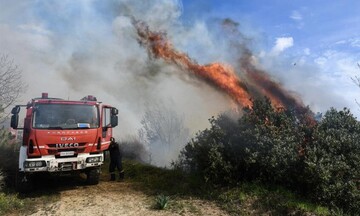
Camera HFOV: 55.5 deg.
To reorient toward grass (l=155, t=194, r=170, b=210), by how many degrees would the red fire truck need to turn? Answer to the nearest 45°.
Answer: approximately 45° to its left

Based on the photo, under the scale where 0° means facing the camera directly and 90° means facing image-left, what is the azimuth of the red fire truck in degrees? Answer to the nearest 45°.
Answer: approximately 0°

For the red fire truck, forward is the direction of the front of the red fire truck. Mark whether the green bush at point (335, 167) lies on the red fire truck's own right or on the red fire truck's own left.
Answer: on the red fire truck's own left

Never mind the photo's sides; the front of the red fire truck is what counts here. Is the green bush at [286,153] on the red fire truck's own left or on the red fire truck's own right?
on the red fire truck's own left
